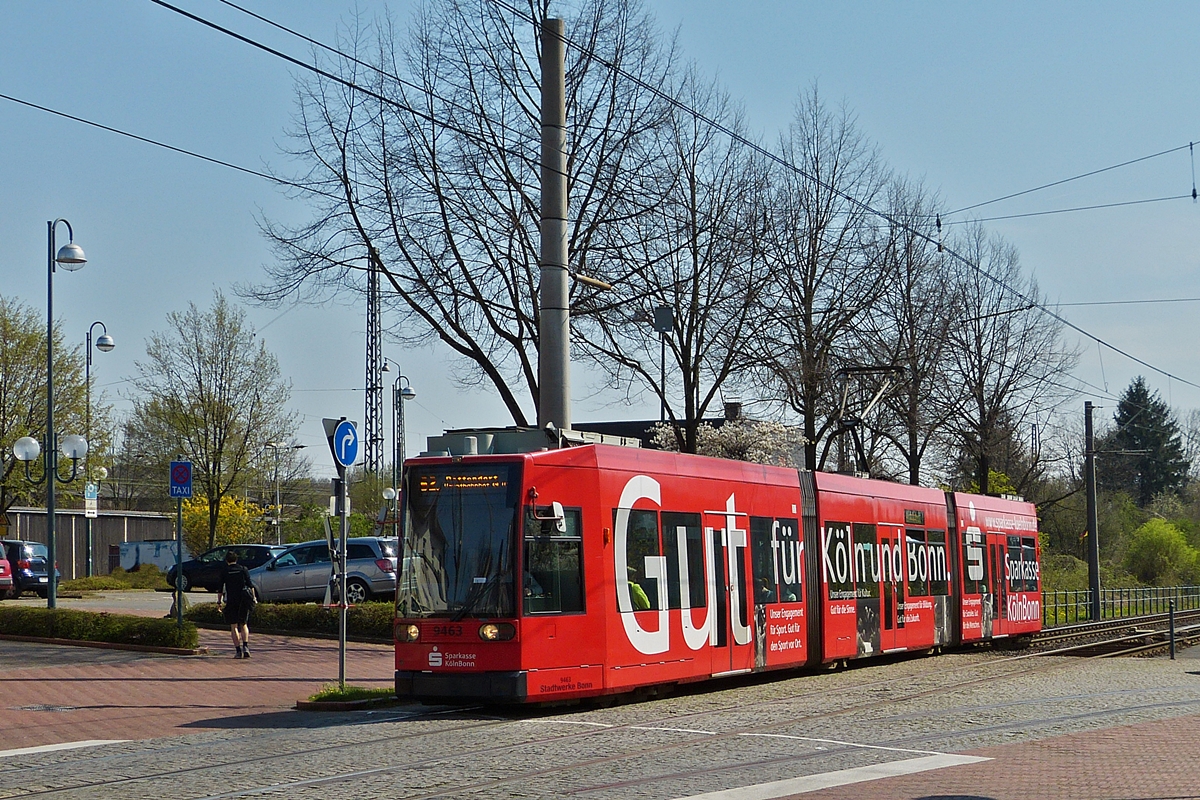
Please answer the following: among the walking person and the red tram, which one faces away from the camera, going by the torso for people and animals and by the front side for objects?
the walking person

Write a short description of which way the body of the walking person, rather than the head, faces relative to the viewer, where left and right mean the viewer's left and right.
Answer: facing away from the viewer

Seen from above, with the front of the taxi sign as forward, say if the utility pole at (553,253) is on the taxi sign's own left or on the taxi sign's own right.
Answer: on the taxi sign's own left

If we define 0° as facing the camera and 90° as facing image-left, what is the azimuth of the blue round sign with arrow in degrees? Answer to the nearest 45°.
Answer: approximately 315°

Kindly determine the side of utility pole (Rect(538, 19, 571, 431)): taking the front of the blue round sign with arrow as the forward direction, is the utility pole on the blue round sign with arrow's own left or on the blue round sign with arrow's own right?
on the blue round sign with arrow's own left

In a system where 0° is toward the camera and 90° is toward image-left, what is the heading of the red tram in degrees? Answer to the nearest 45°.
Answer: approximately 45°

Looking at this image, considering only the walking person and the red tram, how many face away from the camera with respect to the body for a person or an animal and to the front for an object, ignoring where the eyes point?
1

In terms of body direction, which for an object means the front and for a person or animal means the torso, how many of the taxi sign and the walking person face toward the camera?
1
